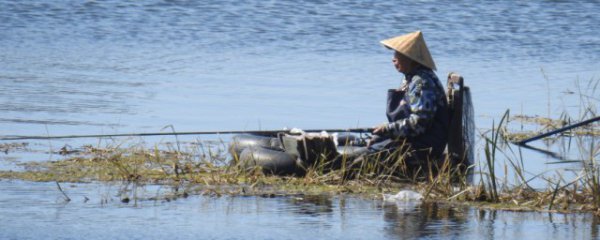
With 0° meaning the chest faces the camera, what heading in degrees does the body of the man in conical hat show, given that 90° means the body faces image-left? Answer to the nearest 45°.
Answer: approximately 90°

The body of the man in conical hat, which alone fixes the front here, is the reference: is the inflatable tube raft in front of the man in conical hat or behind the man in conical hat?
in front

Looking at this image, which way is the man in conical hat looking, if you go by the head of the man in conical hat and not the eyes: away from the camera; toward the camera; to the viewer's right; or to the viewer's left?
to the viewer's left
